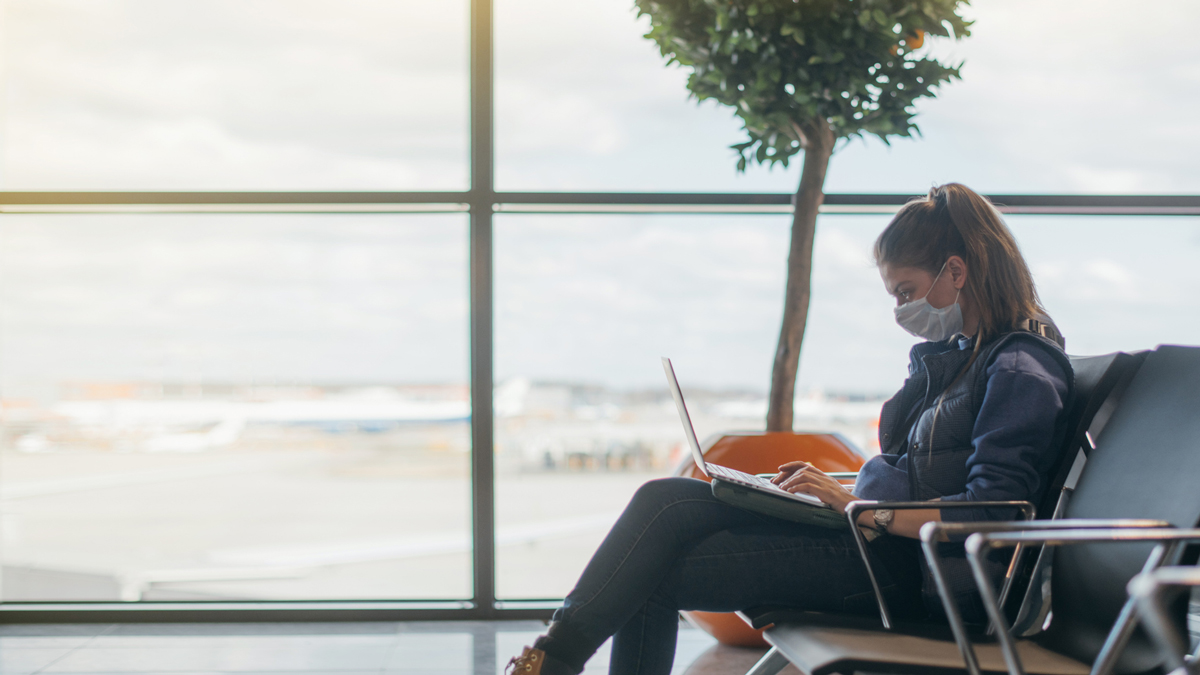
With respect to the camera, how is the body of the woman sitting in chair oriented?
to the viewer's left

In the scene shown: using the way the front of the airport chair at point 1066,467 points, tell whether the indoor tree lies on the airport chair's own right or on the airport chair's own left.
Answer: on the airport chair's own right

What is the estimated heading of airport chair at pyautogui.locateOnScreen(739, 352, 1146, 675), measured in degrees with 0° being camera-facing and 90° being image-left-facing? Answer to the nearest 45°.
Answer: approximately 90°

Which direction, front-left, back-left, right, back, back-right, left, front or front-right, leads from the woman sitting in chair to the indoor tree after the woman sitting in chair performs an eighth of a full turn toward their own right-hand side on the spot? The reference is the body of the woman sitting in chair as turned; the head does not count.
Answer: front-right
